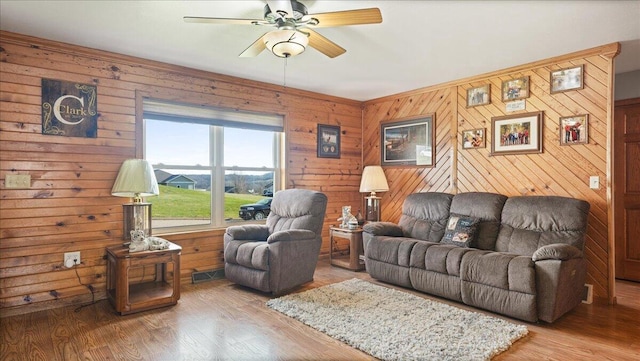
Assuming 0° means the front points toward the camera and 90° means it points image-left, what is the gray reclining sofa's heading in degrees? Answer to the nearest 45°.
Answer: approximately 45°

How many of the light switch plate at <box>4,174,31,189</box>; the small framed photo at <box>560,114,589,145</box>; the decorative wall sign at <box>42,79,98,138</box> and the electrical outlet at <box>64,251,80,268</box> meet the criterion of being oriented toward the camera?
4

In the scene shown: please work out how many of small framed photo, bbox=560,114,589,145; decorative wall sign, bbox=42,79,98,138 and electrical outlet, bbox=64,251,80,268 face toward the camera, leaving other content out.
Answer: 3

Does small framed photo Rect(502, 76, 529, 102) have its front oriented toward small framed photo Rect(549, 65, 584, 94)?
no

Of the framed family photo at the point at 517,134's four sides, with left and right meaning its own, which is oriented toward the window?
front

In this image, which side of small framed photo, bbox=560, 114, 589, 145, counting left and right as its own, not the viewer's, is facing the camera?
front

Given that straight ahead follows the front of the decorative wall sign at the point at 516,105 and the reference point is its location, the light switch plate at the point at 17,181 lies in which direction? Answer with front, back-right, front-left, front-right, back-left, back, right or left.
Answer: front

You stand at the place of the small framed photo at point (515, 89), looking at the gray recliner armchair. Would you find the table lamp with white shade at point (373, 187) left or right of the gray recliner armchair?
right

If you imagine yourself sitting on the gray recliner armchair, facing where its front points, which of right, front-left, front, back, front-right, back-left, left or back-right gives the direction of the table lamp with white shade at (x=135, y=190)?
front-right

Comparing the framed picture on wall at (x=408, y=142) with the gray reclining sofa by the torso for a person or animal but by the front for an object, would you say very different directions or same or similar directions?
same or similar directions

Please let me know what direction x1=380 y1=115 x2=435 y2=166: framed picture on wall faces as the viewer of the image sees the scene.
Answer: facing the viewer and to the left of the viewer

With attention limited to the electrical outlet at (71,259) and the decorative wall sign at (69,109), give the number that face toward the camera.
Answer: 2

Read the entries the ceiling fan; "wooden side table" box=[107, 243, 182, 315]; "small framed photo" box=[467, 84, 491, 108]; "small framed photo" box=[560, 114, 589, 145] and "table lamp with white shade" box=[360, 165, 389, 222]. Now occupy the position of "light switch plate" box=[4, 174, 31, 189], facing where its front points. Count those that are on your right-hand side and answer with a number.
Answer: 0

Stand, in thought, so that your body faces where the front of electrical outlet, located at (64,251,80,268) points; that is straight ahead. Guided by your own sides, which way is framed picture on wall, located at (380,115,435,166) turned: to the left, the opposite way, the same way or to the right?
to the right

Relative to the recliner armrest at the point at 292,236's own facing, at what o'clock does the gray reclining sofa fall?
The gray reclining sofa is roughly at 8 o'clock from the recliner armrest.

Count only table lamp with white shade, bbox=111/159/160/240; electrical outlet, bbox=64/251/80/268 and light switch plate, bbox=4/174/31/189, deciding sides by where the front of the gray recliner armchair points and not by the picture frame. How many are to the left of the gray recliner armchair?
0

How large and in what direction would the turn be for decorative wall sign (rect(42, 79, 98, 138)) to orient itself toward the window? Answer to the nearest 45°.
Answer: approximately 90° to its left
